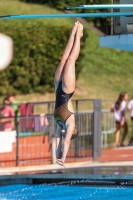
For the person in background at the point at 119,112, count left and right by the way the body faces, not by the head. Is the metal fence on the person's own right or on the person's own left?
on the person's own right
